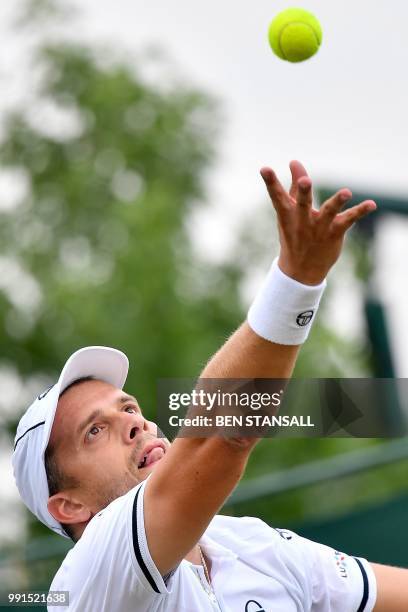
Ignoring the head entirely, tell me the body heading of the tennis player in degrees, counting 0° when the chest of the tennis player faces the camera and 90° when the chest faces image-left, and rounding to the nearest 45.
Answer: approximately 315°

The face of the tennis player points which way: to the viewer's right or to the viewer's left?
to the viewer's right
